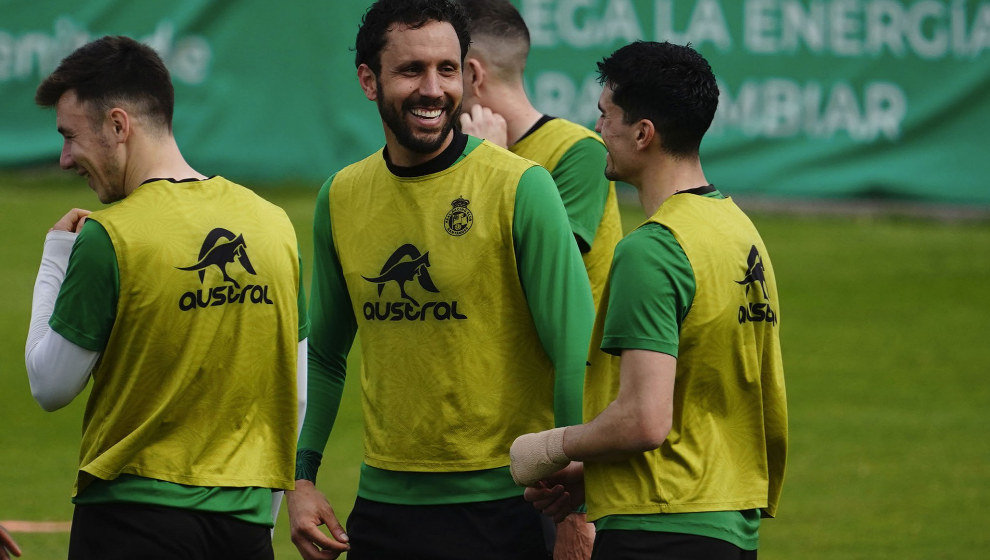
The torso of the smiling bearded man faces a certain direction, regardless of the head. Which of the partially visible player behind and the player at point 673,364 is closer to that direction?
the player

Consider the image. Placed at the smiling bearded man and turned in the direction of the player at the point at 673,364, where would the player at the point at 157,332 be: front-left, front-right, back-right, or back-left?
back-right

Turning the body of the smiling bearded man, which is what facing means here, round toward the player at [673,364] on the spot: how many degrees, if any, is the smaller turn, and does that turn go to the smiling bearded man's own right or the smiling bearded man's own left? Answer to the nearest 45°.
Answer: approximately 45° to the smiling bearded man's own left

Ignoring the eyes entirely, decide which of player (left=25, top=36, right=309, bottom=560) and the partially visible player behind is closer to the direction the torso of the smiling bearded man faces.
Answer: the player

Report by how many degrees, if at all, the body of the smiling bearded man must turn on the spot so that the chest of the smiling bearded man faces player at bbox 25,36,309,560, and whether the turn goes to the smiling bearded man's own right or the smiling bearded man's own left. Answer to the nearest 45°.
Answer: approximately 90° to the smiling bearded man's own right

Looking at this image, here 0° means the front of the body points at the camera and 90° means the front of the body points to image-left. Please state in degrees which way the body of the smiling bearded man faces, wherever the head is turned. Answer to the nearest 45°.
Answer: approximately 0°

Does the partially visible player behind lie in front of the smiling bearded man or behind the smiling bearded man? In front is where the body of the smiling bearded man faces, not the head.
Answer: behind
